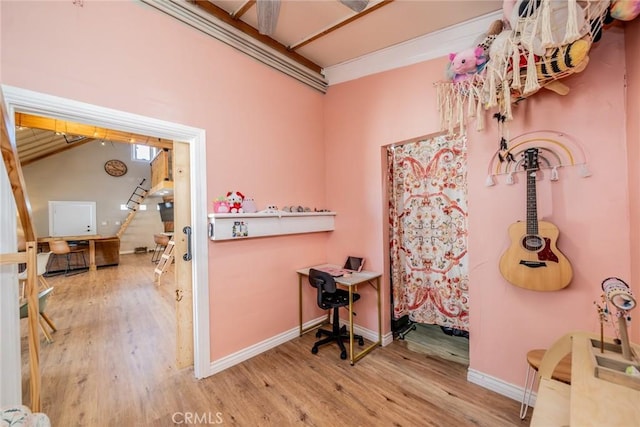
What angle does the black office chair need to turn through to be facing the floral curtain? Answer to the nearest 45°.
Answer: approximately 45° to its right

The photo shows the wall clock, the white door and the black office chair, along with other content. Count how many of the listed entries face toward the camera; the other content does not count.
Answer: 2

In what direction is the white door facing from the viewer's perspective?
toward the camera

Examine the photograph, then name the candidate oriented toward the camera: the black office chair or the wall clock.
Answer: the wall clock

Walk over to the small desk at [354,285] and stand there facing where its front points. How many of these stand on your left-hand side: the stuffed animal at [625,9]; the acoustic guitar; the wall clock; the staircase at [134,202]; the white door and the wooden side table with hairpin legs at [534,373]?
3

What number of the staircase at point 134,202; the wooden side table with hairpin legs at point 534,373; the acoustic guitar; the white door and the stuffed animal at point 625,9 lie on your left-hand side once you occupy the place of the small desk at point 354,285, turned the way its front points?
3

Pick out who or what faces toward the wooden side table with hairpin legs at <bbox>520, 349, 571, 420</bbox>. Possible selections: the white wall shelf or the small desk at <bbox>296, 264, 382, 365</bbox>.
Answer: the white wall shelf

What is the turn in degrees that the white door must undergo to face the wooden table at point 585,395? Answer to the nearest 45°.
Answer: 0° — it already faces it

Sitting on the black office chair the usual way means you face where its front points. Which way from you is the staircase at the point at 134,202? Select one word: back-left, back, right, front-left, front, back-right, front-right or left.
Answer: left

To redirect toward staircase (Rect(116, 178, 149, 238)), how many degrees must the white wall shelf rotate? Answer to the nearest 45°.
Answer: approximately 180°

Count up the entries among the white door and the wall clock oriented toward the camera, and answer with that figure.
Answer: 2

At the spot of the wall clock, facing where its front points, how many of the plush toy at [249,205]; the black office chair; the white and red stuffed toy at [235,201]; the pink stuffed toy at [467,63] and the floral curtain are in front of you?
5

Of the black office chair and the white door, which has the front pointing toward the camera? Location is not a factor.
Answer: the white door

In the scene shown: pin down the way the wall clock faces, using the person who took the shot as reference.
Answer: facing the viewer

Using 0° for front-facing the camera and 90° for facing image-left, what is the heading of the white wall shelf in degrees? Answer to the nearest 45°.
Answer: approximately 315°
